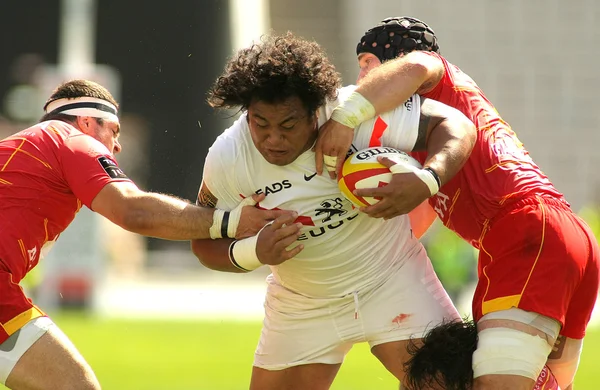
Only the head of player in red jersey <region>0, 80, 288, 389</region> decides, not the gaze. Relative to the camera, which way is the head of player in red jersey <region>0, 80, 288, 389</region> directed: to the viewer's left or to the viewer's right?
to the viewer's right

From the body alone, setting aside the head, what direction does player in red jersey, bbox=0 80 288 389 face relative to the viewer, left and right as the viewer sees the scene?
facing to the right of the viewer

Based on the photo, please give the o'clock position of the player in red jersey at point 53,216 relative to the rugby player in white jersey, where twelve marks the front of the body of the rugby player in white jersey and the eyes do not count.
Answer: The player in red jersey is roughly at 3 o'clock from the rugby player in white jersey.

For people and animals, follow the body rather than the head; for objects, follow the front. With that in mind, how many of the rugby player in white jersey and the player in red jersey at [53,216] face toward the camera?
1

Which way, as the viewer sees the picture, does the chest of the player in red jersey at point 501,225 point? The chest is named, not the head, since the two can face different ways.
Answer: to the viewer's left

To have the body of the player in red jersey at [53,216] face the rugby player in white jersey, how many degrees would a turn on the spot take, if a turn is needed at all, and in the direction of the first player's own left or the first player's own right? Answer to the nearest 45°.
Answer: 0° — they already face them

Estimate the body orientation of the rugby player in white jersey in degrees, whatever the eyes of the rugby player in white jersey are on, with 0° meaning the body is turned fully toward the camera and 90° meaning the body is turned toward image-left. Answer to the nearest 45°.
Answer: approximately 0°

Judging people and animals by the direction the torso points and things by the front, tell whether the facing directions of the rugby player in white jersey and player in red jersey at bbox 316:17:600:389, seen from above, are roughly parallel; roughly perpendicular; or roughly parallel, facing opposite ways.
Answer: roughly perpendicular

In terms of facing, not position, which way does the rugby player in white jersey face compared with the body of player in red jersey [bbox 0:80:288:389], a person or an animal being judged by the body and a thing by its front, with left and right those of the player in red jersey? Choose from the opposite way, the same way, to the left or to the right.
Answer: to the right
